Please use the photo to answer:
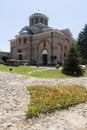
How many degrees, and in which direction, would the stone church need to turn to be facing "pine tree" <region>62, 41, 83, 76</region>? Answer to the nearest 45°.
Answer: approximately 45° to its left

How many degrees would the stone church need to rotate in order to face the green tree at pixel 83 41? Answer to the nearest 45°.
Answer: approximately 135° to its left

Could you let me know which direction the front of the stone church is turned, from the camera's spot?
facing the viewer and to the left of the viewer

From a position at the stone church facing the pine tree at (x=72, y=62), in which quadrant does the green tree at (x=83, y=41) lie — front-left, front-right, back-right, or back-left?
front-left

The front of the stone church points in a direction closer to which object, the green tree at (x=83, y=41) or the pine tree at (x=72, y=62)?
the pine tree

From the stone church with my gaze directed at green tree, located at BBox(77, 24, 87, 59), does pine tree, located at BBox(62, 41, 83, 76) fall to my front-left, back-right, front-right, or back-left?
front-right

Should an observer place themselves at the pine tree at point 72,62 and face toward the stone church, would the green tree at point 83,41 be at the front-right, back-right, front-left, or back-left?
front-right
